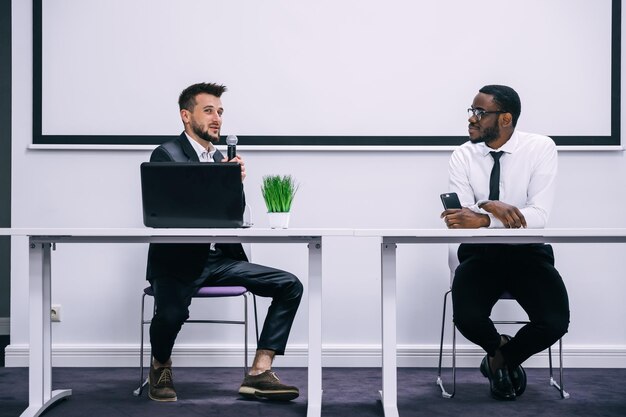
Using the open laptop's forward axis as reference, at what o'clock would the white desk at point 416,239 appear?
The white desk is roughly at 3 o'clock from the open laptop.

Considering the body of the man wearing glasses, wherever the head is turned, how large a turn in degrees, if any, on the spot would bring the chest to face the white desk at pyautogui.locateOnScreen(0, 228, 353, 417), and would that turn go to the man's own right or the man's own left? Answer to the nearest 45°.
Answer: approximately 45° to the man's own right

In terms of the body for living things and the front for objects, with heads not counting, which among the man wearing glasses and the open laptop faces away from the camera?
the open laptop

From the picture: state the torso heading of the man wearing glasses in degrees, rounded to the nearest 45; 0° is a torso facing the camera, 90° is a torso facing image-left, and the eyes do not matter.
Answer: approximately 0°

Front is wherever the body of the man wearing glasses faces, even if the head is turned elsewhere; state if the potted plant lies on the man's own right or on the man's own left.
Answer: on the man's own right

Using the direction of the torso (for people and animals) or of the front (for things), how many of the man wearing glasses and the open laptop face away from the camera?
1

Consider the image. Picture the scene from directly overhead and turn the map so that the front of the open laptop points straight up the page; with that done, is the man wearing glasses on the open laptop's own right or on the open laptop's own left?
on the open laptop's own right

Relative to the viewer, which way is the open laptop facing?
away from the camera

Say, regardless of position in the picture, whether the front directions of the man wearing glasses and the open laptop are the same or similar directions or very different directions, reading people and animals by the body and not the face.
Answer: very different directions

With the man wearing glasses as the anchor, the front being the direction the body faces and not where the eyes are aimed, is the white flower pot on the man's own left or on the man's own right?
on the man's own right
